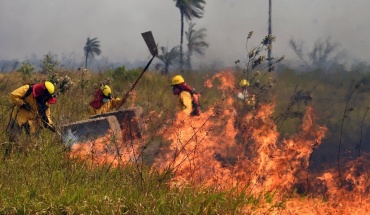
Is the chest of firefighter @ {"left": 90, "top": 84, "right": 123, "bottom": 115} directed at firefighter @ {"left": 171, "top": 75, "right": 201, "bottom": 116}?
yes

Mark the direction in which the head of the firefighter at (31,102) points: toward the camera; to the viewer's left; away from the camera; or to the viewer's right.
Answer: to the viewer's right

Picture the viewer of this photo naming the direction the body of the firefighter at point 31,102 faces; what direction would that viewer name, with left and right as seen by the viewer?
facing the viewer and to the right of the viewer

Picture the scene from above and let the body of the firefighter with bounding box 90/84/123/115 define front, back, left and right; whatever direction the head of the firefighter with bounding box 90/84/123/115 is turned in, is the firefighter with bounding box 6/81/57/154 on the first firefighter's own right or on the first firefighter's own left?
on the first firefighter's own right

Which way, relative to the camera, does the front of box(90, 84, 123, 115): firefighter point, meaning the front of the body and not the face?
to the viewer's right
